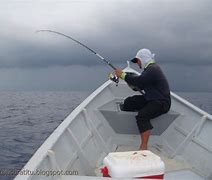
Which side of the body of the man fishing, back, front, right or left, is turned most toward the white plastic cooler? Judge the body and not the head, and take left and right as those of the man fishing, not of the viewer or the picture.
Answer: left

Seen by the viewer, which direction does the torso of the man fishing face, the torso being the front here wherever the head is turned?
to the viewer's left

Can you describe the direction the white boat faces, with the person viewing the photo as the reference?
facing away from the viewer
